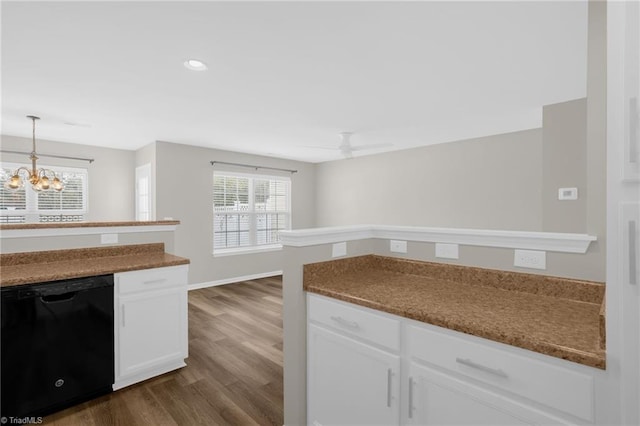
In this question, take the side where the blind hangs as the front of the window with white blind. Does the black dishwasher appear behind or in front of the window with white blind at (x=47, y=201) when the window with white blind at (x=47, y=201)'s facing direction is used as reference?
in front

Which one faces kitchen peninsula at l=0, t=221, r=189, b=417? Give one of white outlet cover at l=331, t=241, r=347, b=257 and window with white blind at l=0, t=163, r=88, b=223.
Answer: the window with white blind

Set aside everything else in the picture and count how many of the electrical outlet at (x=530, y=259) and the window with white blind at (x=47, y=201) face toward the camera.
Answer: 2

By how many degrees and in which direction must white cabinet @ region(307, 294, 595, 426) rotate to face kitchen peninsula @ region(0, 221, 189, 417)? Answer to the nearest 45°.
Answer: approximately 45° to its right

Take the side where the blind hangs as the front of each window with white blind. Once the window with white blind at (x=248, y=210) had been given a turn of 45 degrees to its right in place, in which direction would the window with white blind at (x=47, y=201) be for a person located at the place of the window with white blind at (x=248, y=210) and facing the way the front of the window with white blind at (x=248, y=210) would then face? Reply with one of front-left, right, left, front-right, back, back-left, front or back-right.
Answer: right

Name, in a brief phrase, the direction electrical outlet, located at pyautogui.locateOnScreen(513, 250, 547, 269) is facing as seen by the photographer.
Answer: facing the viewer

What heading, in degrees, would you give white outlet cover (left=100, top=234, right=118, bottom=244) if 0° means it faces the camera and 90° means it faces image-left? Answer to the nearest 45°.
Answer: approximately 0°

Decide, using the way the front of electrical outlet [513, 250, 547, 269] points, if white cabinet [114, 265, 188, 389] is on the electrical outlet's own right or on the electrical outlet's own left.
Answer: on the electrical outlet's own right

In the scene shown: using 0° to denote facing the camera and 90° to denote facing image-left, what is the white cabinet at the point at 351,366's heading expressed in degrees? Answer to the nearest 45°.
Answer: approximately 45°

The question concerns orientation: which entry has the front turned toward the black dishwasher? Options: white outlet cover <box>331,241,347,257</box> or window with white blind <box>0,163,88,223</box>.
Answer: the window with white blind

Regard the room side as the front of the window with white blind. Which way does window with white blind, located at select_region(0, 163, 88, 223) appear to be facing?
toward the camera

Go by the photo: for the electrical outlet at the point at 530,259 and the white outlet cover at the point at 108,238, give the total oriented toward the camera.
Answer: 2

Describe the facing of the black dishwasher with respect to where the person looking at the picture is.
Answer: facing the viewer and to the right of the viewer
